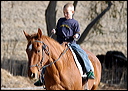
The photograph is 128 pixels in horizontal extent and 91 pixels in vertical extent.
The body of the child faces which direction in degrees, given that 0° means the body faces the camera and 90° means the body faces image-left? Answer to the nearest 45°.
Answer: approximately 45°

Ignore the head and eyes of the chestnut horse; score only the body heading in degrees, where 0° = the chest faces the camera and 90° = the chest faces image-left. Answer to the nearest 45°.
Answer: approximately 45°
